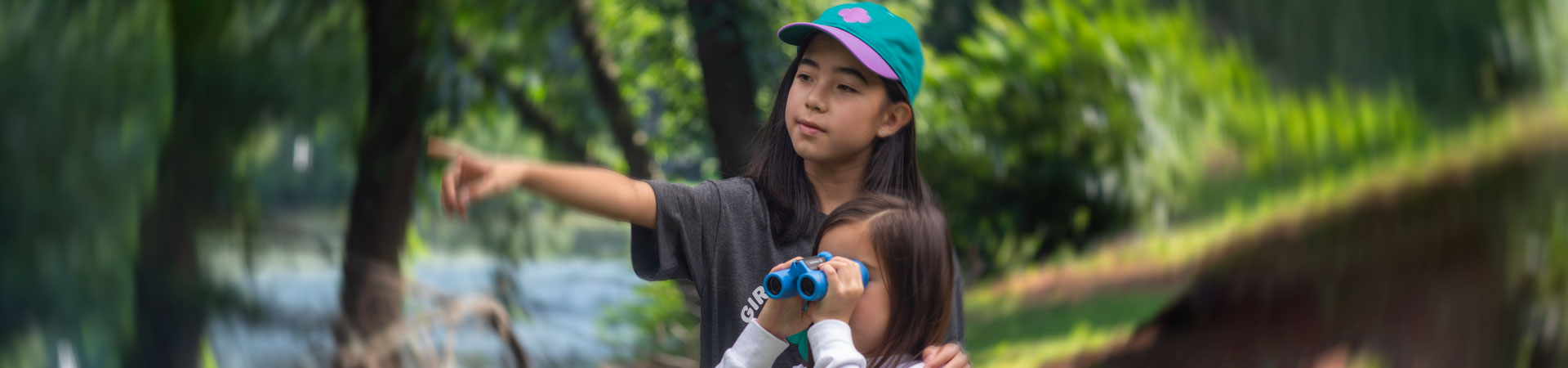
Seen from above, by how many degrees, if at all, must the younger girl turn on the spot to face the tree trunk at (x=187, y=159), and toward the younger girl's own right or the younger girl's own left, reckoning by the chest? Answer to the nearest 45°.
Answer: approximately 90° to the younger girl's own right

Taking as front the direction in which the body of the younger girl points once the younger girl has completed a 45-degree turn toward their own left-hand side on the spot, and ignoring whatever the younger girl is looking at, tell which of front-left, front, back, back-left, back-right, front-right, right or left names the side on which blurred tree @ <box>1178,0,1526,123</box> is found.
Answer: back-left

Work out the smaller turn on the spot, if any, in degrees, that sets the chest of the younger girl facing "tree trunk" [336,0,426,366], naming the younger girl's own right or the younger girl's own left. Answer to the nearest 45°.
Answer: approximately 90° to the younger girl's own right

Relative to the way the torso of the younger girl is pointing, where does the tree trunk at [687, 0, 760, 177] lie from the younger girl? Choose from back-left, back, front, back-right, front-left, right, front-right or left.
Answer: back-right

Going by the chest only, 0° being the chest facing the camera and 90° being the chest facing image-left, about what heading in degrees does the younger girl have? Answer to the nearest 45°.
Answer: approximately 45°

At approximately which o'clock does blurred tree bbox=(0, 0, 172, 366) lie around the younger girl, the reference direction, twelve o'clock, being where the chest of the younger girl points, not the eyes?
The blurred tree is roughly at 3 o'clock from the younger girl.

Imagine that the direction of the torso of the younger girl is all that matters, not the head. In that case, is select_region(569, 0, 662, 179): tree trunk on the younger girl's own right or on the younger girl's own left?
on the younger girl's own right
